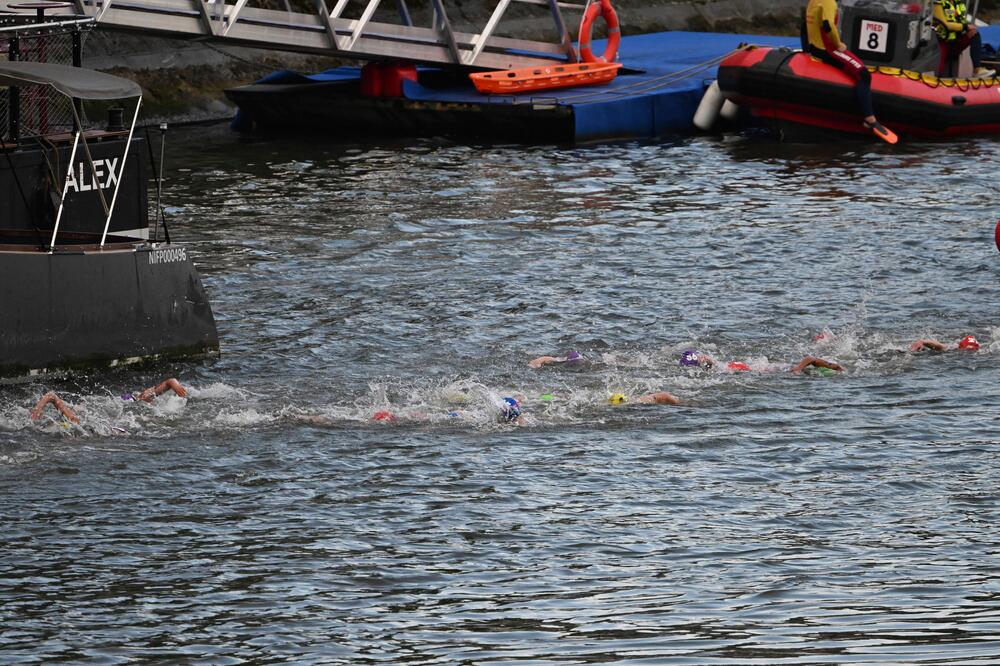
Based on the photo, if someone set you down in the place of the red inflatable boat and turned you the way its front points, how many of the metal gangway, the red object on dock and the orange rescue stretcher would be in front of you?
3

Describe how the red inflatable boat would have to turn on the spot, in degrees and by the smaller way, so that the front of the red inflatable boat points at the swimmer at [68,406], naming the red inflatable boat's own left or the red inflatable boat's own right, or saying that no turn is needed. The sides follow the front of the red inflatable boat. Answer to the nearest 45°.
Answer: approximately 90° to the red inflatable boat's own left

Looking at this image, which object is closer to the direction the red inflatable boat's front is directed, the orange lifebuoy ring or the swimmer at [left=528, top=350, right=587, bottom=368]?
the orange lifebuoy ring

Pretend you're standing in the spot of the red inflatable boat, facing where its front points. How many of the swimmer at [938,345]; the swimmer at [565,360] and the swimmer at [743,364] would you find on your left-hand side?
3

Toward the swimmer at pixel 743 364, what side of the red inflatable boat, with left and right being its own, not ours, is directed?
left

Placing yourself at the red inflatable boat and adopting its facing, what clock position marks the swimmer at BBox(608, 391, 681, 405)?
The swimmer is roughly at 9 o'clock from the red inflatable boat.

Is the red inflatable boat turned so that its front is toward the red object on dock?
yes

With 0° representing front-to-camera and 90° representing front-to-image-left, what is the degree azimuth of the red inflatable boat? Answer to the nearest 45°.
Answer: approximately 90°

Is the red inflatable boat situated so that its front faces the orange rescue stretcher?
yes

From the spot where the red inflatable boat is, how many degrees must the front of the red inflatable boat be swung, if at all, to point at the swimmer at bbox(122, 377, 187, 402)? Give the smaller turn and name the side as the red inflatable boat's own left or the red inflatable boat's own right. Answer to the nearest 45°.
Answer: approximately 90° to the red inflatable boat's own left

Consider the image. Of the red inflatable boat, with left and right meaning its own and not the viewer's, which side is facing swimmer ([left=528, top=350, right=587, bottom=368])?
left
